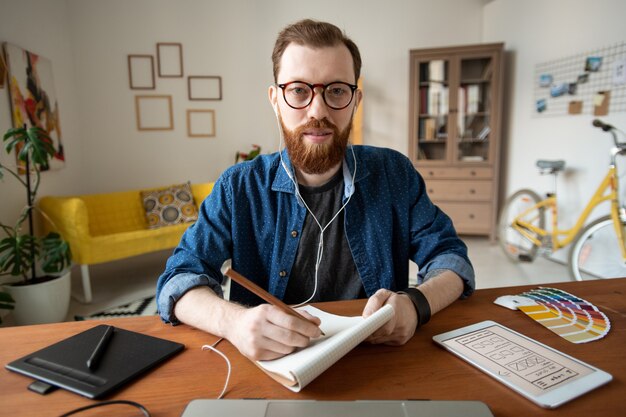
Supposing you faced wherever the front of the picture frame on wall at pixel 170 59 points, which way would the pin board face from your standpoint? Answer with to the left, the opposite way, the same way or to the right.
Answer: to the right

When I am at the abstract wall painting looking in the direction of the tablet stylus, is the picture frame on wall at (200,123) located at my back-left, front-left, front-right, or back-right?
back-left

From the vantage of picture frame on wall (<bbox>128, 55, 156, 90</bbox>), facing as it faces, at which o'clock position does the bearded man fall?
The bearded man is roughly at 12 o'clock from the picture frame on wall.

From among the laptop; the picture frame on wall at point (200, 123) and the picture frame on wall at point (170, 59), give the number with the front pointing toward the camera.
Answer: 2

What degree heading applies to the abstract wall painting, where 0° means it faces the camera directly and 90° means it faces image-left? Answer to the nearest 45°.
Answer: approximately 315°

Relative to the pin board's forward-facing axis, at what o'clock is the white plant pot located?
The white plant pot is roughly at 12 o'clock from the pin board.

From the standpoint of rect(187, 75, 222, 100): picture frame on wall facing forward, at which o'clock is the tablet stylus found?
The tablet stylus is roughly at 12 o'clock from the picture frame on wall.

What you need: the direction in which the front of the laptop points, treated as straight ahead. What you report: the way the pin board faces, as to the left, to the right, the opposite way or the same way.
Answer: to the left

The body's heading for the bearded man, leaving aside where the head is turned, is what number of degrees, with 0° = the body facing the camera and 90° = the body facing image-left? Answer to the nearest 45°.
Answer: approximately 0°
